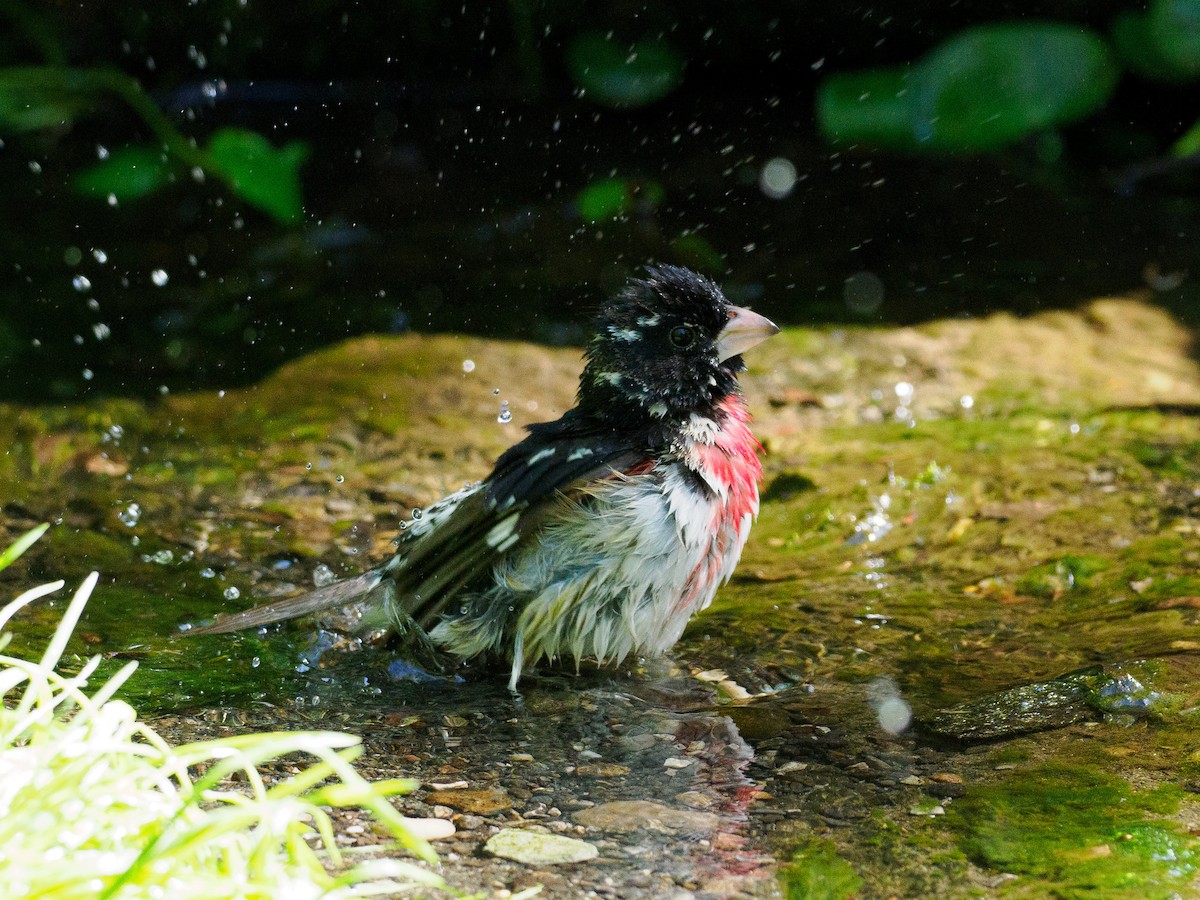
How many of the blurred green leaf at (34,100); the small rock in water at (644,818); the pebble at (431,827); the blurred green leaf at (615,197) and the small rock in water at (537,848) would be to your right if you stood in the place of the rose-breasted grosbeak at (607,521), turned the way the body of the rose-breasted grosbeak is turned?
3

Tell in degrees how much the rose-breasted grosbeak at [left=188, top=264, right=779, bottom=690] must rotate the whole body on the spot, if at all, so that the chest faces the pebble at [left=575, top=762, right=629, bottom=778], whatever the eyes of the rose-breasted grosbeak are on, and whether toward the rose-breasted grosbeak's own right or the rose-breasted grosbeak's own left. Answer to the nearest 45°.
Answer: approximately 90° to the rose-breasted grosbeak's own right

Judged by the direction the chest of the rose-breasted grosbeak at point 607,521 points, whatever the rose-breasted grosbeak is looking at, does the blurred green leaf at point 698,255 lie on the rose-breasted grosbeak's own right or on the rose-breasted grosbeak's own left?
on the rose-breasted grosbeak's own left

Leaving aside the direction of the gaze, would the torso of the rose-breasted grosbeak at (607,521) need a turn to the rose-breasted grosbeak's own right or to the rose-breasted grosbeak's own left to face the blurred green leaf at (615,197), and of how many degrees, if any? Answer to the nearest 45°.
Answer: approximately 90° to the rose-breasted grosbeak's own left

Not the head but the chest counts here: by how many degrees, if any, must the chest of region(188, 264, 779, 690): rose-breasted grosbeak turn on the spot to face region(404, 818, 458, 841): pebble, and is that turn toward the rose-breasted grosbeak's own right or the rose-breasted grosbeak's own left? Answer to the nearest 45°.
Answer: approximately 90° to the rose-breasted grosbeak's own right

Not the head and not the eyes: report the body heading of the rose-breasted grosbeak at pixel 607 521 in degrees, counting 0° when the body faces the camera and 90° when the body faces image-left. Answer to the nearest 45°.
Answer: approximately 270°

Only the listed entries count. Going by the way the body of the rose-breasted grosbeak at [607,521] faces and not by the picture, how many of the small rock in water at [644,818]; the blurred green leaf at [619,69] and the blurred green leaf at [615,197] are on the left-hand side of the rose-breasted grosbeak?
2

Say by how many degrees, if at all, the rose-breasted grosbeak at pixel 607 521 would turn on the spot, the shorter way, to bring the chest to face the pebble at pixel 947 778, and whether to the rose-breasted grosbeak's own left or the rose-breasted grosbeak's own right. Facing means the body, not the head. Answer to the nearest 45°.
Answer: approximately 45° to the rose-breasted grosbeak's own right

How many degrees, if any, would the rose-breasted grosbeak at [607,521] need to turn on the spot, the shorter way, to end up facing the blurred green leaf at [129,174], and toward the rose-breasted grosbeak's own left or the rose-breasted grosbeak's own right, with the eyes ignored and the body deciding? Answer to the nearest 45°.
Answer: approximately 135° to the rose-breasted grosbeak's own left

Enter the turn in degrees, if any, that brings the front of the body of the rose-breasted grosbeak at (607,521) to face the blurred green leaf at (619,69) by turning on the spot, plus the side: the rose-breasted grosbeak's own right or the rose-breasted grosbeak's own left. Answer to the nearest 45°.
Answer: approximately 90° to the rose-breasted grosbeak's own left
